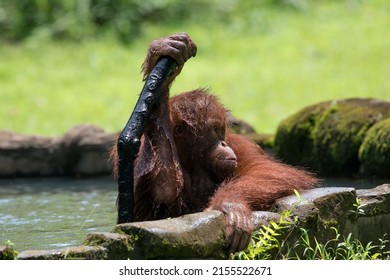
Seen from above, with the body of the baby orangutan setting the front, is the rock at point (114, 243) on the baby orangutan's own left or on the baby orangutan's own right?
on the baby orangutan's own right

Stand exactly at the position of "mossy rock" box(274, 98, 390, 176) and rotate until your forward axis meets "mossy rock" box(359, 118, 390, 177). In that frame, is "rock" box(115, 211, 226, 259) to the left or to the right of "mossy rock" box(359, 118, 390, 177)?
right

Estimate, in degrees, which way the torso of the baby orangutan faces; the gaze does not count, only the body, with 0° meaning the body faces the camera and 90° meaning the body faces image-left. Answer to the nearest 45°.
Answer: approximately 315°

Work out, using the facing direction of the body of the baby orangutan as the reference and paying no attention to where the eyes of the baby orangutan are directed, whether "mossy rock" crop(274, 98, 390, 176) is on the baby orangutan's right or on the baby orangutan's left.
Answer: on the baby orangutan's left

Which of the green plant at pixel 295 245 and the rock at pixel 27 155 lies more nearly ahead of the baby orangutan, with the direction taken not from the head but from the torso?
the green plant

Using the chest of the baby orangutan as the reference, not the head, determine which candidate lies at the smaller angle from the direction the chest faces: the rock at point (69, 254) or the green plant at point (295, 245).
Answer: the green plant

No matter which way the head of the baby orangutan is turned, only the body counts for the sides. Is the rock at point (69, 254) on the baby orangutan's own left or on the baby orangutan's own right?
on the baby orangutan's own right

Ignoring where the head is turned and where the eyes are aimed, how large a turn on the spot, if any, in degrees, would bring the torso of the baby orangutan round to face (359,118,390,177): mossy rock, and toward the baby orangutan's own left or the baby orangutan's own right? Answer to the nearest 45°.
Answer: approximately 90° to the baby orangutan's own left

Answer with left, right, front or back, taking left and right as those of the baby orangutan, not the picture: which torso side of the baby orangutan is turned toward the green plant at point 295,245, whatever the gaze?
front

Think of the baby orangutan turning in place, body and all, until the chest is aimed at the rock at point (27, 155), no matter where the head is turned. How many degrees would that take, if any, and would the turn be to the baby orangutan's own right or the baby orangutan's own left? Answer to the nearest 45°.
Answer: approximately 180°
